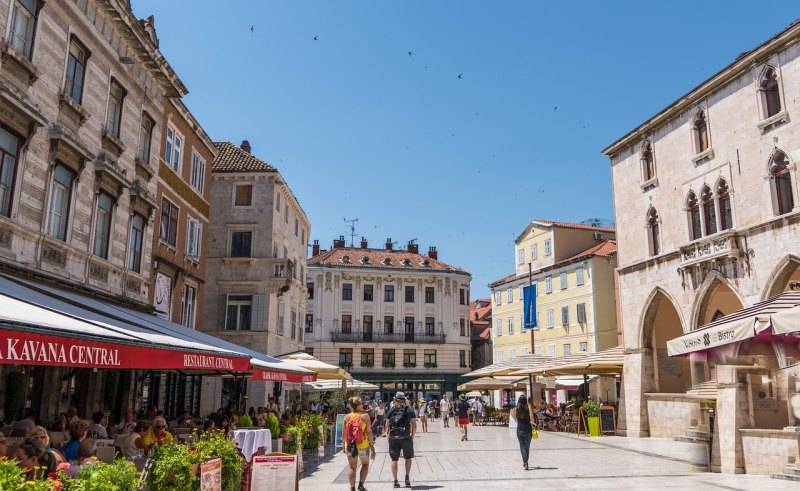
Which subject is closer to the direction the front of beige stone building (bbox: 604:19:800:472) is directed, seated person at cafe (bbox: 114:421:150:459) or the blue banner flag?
the seated person at cafe

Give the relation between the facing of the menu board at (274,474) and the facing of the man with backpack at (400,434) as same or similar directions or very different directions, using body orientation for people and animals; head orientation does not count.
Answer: very different directions

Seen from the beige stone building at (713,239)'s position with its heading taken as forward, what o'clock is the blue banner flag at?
The blue banner flag is roughly at 3 o'clock from the beige stone building.

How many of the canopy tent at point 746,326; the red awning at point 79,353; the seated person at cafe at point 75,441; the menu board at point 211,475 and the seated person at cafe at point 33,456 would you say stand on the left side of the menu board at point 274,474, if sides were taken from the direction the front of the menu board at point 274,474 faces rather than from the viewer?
1

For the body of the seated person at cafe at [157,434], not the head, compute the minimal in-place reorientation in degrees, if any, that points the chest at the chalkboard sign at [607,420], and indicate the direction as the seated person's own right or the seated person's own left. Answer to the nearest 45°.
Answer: approximately 135° to the seated person's own left

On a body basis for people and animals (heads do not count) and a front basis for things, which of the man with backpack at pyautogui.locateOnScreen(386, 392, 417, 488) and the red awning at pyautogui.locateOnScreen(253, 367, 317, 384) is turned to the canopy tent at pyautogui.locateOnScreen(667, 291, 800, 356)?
the red awning

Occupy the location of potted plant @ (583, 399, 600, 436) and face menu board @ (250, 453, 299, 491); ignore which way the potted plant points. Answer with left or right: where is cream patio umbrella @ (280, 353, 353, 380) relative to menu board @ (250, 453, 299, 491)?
right

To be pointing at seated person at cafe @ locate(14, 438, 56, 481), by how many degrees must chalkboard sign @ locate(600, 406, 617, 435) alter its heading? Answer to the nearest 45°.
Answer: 0° — it already faces them

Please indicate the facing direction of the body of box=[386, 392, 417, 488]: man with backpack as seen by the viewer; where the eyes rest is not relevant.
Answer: away from the camera

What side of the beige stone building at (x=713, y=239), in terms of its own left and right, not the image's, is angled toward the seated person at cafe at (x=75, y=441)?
front

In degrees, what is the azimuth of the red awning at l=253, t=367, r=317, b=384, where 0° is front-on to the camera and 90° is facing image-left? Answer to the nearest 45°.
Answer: approximately 315°

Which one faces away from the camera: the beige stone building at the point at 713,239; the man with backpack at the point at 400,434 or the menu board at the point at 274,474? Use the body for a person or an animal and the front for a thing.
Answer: the man with backpack

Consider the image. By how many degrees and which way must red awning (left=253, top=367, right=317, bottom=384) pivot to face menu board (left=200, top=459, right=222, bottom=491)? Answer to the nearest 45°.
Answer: approximately 45° to its right

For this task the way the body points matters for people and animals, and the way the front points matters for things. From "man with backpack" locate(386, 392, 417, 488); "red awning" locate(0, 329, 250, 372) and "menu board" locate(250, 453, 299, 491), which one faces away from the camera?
the man with backpack

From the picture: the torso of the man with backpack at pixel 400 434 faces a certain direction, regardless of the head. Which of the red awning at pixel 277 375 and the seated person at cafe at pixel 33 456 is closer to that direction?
the red awning

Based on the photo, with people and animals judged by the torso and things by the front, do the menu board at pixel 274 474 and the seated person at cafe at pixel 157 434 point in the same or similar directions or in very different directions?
same or similar directions

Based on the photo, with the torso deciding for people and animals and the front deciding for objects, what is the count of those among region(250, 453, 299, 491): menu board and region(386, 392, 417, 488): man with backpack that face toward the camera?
1

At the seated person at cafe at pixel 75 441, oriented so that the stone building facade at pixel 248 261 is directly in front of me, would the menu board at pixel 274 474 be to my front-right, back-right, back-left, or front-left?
back-right
